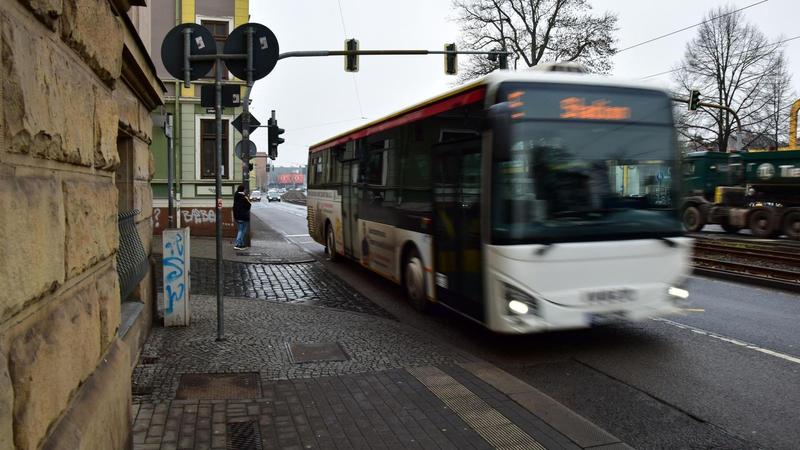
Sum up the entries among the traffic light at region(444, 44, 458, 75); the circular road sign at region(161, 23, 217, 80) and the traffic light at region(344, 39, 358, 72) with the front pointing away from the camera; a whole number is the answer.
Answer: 3

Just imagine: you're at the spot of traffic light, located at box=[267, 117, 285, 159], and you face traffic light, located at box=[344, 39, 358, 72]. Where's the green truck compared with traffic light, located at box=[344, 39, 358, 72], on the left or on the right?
left

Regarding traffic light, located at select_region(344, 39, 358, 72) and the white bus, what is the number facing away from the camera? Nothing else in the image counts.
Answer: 1

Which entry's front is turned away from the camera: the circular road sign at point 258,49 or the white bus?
the circular road sign

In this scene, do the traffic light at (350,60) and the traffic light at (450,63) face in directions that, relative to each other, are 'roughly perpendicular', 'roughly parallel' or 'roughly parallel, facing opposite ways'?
roughly parallel

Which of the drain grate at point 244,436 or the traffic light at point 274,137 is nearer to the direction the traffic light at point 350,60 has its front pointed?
the traffic light

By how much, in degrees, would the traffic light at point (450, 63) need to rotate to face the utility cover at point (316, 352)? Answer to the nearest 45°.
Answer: approximately 180°

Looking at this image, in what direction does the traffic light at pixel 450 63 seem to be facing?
away from the camera

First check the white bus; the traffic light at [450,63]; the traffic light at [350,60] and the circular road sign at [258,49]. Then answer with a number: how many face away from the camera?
3

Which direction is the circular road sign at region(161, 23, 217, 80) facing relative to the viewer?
away from the camera

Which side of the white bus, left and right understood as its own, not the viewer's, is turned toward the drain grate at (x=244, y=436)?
front

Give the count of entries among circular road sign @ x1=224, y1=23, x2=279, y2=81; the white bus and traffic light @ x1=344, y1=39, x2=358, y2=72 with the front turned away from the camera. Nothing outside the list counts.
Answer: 2

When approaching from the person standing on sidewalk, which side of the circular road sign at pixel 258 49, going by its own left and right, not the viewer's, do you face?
front

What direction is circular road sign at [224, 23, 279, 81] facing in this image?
away from the camera

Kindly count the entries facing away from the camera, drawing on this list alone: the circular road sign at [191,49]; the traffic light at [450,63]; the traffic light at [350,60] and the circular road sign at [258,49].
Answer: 4

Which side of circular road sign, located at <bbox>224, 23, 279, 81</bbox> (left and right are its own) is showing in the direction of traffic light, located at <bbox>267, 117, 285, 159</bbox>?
front

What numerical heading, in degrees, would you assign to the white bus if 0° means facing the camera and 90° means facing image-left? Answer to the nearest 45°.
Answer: approximately 315°

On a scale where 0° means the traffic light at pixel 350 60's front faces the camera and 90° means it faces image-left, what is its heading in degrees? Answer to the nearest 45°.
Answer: approximately 180°
